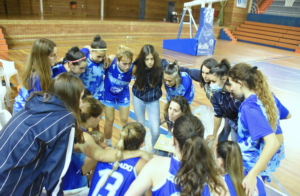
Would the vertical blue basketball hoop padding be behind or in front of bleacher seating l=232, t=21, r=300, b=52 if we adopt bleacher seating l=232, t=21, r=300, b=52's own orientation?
in front

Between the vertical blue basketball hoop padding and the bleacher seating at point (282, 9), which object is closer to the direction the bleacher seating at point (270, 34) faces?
the vertical blue basketball hoop padding

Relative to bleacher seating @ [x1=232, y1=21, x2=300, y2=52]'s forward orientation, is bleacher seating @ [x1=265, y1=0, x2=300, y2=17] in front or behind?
behind
